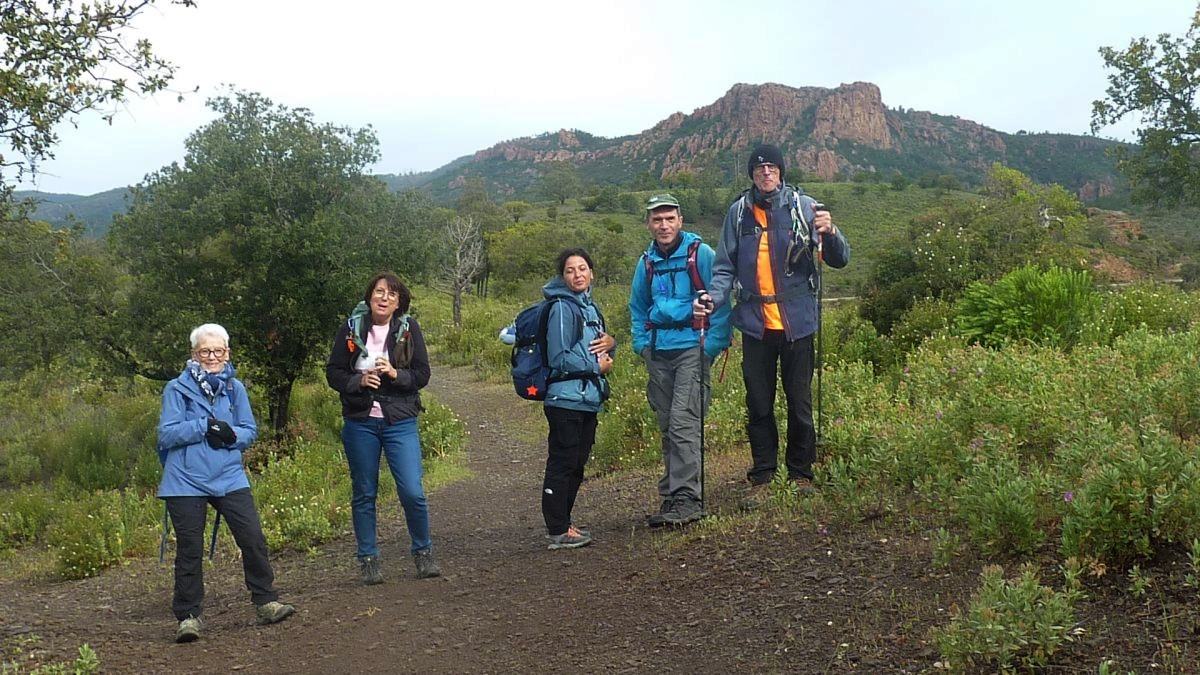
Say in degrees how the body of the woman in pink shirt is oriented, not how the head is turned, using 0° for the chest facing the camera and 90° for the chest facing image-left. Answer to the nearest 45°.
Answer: approximately 0°

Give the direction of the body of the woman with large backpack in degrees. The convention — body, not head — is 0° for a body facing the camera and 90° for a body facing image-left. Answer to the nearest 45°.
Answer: approximately 270°

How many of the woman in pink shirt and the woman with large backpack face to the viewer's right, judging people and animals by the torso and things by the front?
1

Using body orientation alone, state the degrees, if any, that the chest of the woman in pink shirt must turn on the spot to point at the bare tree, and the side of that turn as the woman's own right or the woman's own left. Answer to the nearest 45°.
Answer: approximately 180°

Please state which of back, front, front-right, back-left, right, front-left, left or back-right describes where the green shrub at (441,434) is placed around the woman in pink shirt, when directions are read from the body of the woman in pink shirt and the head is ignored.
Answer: back

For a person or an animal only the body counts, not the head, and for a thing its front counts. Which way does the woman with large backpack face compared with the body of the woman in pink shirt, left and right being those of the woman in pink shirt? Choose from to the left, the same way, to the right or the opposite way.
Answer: to the left
